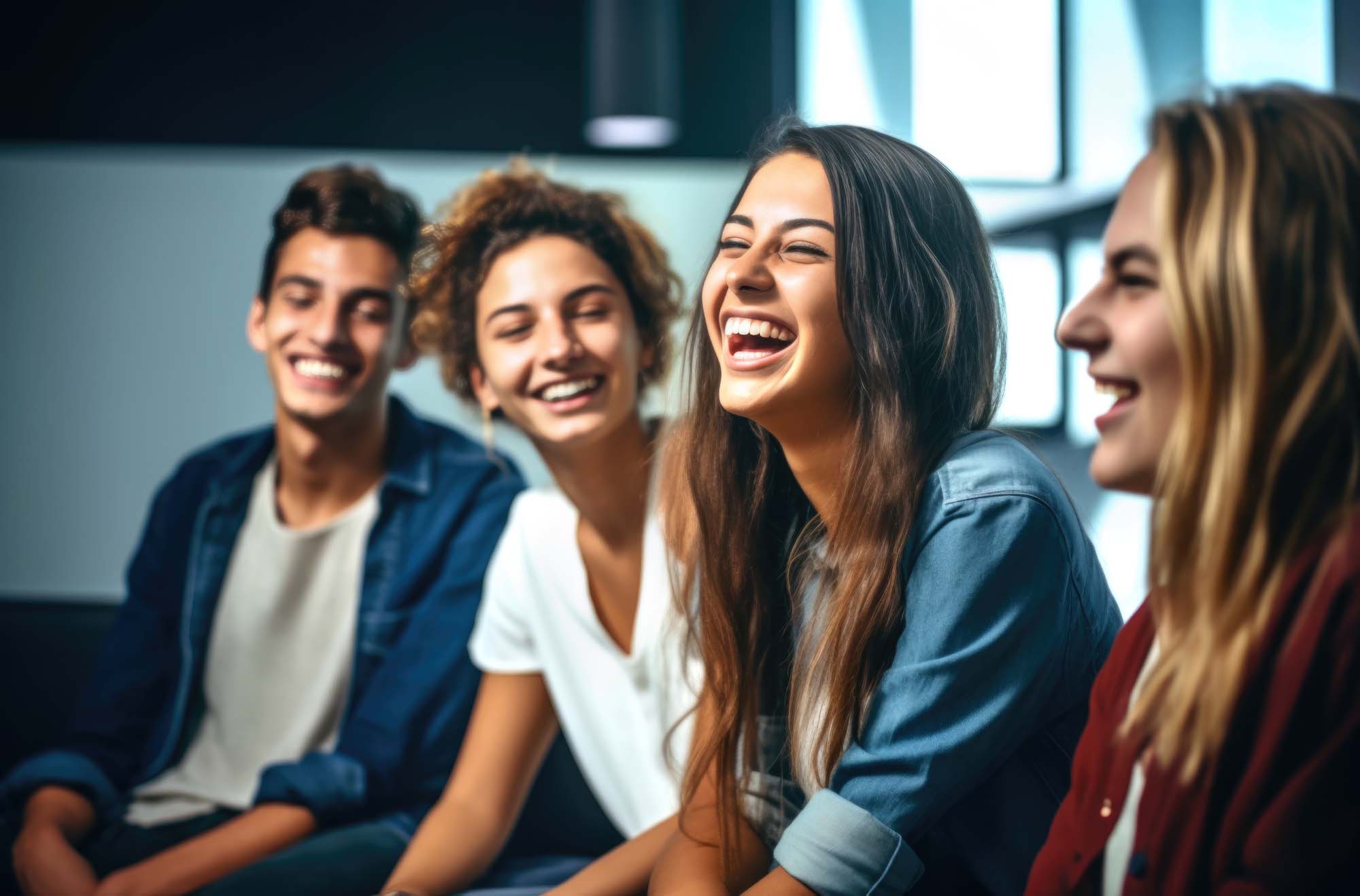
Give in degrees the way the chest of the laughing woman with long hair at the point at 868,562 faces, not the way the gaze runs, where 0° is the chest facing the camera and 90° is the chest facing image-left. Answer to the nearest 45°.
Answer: approximately 45°

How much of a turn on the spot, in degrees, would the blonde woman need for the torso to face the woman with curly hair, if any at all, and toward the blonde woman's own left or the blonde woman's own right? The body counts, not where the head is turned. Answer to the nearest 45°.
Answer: approximately 45° to the blonde woman's own right

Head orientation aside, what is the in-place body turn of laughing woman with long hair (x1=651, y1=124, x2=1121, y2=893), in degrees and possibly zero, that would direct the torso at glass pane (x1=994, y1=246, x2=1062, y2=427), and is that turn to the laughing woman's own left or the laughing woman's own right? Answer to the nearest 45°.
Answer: approximately 135° to the laughing woman's own right

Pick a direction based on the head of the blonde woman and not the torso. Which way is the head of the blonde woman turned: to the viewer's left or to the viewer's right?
to the viewer's left

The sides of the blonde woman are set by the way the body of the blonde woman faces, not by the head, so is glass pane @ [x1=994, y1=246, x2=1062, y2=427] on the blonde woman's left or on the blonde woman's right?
on the blonde woman's right

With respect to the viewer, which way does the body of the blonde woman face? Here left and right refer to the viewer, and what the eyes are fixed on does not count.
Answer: facing to the left of the viewer

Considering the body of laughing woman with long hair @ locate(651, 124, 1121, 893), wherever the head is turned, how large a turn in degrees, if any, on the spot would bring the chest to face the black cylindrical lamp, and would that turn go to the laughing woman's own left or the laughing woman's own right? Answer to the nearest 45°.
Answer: approximately 135° to the laughing woman's own right

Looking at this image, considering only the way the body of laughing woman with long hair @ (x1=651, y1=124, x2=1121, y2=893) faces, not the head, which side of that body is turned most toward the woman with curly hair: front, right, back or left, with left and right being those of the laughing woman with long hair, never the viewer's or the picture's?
right

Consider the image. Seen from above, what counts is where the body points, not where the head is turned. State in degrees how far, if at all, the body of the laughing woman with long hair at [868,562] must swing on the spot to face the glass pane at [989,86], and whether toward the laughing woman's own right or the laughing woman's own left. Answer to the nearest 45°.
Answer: approximately 135° to the laughing woman's own right
